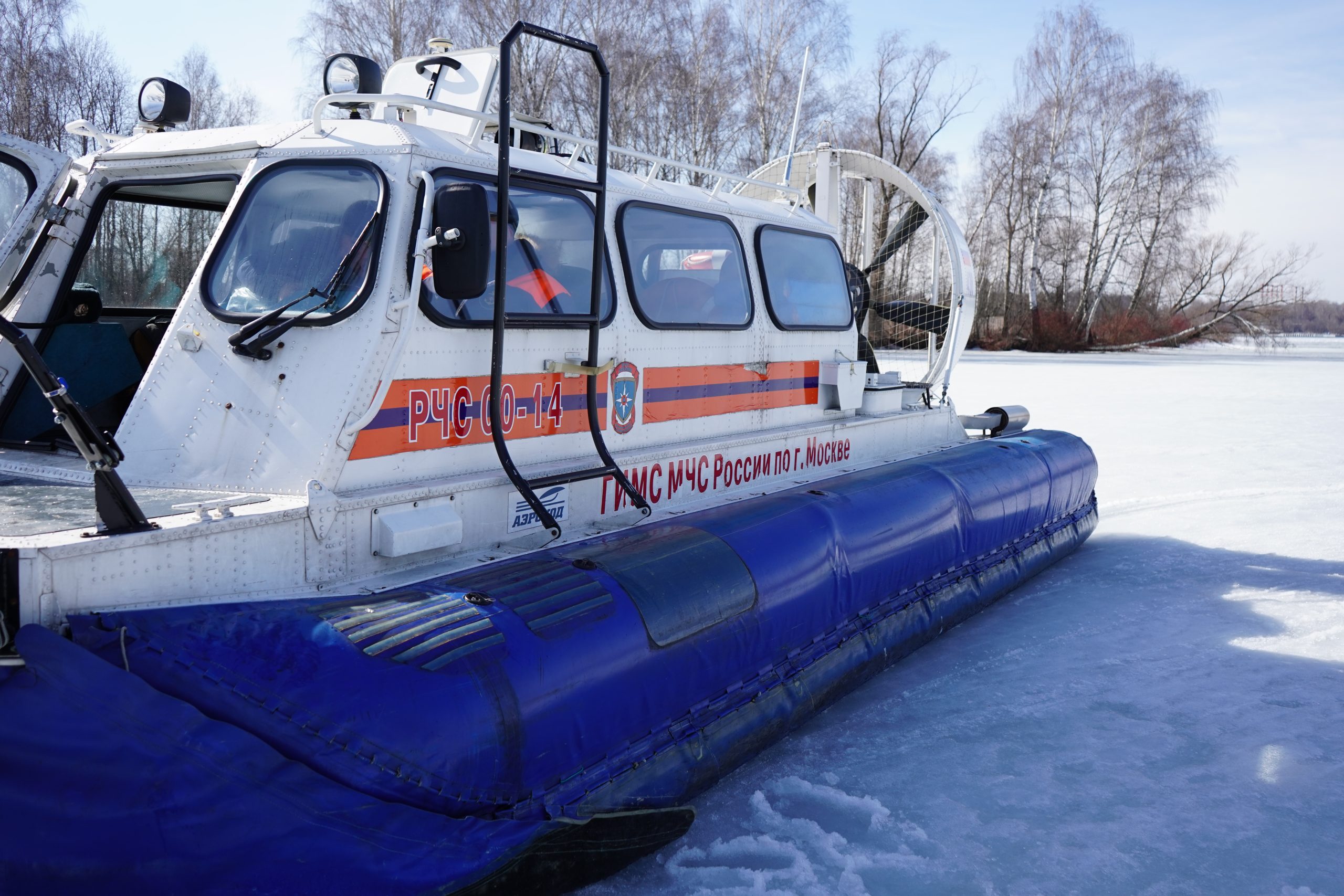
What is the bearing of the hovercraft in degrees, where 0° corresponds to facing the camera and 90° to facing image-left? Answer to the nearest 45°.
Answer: approximately 45°
